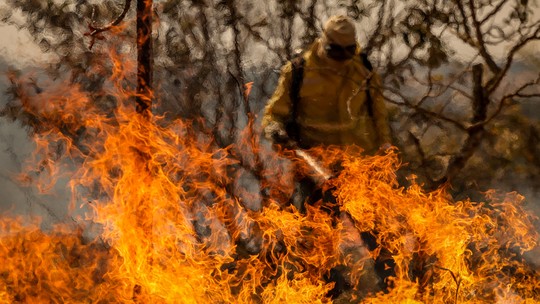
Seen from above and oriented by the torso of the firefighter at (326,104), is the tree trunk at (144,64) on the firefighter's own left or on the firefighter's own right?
on the firefighter's own right

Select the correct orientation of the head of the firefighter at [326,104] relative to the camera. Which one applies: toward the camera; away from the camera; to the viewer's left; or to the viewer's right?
toward the camera

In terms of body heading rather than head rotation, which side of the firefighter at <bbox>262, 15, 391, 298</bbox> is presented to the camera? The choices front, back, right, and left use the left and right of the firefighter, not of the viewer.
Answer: front
